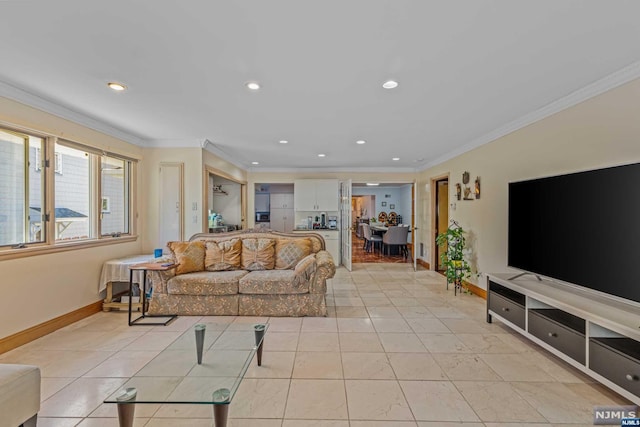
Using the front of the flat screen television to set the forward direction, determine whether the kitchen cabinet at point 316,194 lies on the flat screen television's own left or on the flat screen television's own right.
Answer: on the flat screen television's own right

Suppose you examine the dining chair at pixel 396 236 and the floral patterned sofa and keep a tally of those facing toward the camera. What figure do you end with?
1

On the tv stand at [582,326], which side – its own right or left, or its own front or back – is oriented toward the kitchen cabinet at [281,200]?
right

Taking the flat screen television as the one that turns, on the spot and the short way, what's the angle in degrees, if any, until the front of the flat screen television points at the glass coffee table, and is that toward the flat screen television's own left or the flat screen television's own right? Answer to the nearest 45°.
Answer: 0° — it already faces it

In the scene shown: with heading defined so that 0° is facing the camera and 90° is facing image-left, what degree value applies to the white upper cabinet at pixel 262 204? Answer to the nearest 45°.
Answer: approximately 0°

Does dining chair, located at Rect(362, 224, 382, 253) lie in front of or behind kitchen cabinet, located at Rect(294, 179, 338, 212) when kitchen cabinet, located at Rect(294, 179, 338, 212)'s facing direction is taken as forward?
behind

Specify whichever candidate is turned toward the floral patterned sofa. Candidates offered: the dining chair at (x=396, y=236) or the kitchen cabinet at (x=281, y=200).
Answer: the kitchen cabinet

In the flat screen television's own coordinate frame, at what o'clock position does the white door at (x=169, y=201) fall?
The white door is roughly at 1 o'clock from the flat screen television.

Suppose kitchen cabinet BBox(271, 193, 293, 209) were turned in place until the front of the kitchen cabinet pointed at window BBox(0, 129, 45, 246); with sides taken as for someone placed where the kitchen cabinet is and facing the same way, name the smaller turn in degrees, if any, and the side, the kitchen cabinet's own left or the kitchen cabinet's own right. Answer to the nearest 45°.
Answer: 0° — it already faces it

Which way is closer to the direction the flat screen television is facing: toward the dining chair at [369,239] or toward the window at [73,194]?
the window

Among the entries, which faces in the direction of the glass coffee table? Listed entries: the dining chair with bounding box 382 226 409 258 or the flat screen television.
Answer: the flat screen television

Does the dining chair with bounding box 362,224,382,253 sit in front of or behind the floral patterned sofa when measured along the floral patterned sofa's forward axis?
behind

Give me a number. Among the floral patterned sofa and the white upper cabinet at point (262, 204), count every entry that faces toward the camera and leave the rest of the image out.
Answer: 2

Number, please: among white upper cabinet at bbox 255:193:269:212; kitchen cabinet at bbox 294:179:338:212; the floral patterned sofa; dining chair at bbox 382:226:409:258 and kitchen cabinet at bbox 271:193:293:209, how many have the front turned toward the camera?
4

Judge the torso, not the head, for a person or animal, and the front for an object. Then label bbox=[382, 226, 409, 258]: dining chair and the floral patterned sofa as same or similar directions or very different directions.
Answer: very different directions
